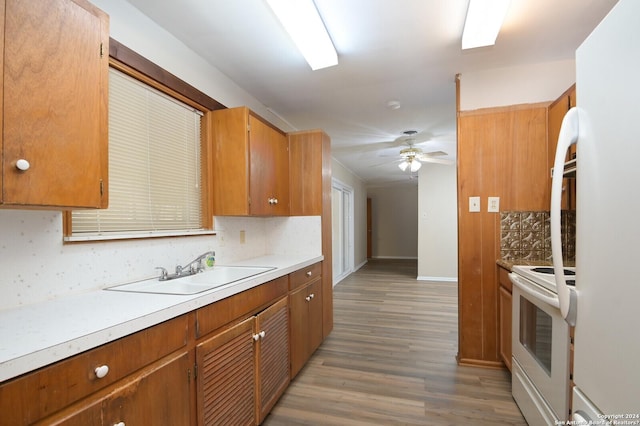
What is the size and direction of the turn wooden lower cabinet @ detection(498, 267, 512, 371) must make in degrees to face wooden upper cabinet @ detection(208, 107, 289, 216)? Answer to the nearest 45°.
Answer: approximately 45° to its left

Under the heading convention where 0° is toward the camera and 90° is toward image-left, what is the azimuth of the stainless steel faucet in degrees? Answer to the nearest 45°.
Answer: approximately 315°

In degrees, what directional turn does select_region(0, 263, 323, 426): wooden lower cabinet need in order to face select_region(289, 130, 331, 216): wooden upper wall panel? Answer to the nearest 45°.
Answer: approximately 90° to its left

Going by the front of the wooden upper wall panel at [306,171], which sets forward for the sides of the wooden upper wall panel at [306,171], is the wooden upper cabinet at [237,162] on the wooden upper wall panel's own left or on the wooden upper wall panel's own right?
on the wooden upper wall panel's own right

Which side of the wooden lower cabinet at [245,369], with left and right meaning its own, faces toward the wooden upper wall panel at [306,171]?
left

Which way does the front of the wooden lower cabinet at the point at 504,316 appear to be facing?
to the viewer's left

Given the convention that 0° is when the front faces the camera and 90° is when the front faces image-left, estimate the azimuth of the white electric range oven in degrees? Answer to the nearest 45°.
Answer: approximately 45°

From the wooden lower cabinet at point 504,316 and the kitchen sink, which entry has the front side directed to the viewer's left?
the wooden lower cabinet

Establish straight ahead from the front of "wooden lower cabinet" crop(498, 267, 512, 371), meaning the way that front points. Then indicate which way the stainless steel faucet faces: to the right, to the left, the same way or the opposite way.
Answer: the opposite way
